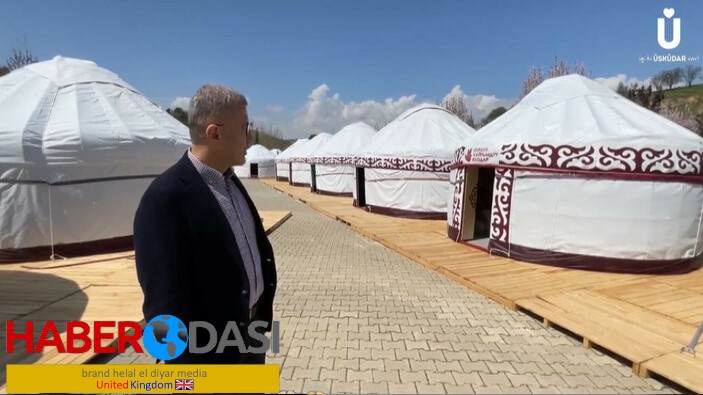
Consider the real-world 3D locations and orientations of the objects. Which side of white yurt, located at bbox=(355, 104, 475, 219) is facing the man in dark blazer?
left

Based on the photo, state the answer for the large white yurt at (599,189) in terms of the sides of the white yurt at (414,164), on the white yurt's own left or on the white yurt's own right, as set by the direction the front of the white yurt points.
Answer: on the white yurt's own left

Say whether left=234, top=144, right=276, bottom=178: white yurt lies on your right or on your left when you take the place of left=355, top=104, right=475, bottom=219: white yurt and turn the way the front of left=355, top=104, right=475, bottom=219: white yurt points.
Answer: on your right

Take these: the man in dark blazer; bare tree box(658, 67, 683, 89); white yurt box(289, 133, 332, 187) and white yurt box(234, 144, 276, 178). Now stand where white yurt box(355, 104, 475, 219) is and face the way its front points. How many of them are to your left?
1

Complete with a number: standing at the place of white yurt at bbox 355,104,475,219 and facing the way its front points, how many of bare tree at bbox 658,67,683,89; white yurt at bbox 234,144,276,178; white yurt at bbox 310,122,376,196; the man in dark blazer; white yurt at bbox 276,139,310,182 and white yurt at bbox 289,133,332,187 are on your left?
1

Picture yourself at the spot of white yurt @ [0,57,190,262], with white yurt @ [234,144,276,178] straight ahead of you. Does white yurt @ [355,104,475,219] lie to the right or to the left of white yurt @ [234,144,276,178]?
right

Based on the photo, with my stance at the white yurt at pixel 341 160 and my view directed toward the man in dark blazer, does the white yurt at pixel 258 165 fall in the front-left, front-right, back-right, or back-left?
back-right

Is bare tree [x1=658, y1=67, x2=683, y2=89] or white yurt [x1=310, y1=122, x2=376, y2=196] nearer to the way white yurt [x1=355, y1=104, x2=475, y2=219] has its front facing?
the white yurt

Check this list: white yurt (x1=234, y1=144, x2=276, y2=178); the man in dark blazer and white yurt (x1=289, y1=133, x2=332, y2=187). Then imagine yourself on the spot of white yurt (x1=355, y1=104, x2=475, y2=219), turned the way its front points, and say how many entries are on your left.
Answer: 1

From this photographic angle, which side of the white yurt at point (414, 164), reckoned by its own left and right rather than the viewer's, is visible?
left

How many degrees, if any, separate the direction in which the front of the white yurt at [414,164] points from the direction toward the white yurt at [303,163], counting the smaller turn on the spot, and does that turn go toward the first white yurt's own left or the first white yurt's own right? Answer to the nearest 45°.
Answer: approximately 45° to the first white yurt's own right

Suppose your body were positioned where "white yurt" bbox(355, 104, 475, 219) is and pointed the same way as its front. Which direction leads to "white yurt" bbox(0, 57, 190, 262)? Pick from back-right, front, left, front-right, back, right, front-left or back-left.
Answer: front-left

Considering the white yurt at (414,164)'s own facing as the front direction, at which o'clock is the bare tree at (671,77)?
The bare tree is roughly at 4 o'clock from the white yurt.

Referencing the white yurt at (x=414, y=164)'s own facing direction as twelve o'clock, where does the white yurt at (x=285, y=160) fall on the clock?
the white yurt at (x=285, y=160) is roughly at 2 o'clock from the white yurt at (x=414, y=164).

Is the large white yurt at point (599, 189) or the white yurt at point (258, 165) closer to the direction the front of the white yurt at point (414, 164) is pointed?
the white yurt

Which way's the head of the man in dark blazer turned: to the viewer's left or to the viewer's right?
to the viewer's right
